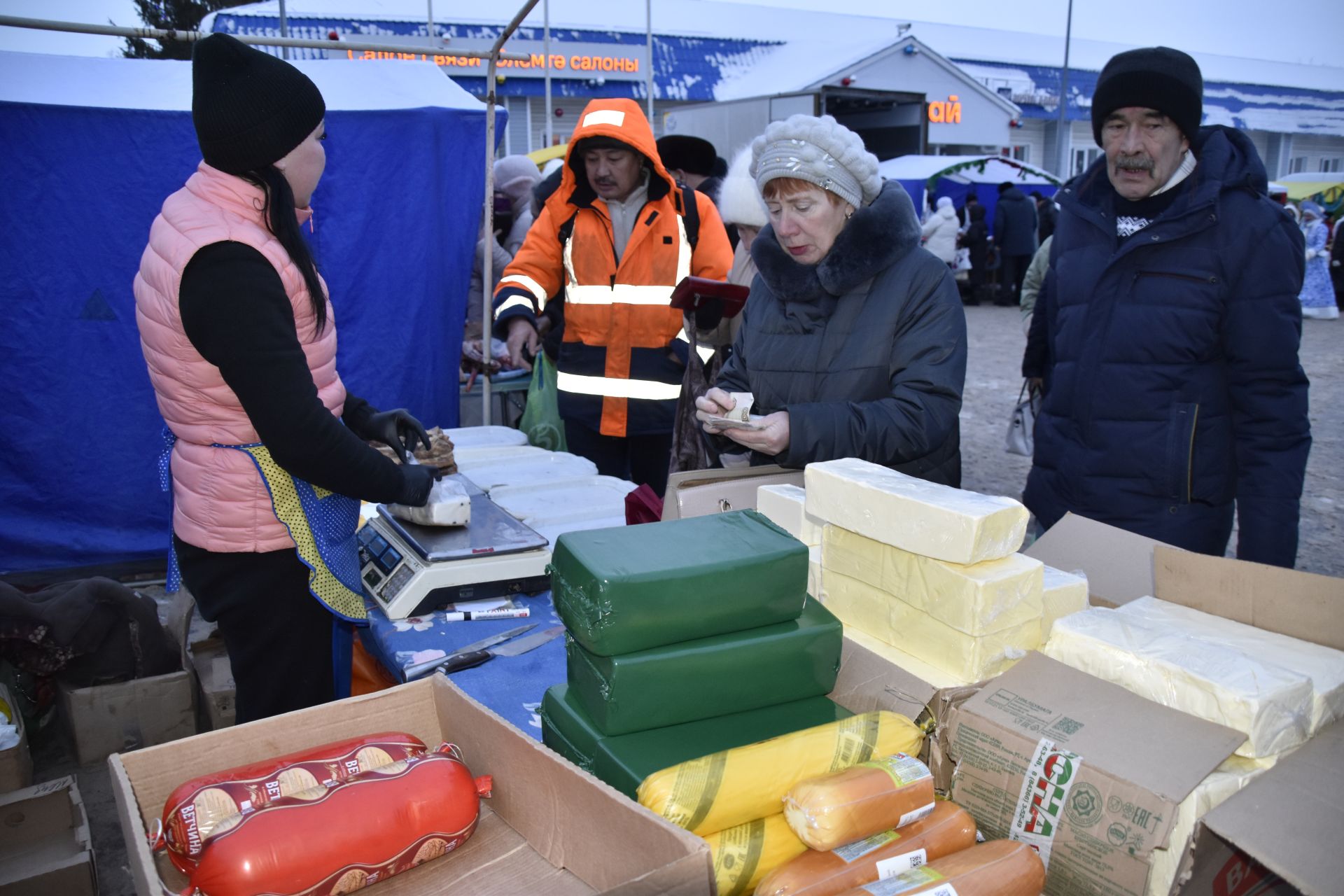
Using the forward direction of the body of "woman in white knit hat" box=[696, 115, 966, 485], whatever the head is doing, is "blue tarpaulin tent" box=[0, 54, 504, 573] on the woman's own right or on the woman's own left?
on the woman's own right

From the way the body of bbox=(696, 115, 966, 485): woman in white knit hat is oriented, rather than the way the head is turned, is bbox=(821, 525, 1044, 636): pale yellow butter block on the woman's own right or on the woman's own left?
on the woman's own left

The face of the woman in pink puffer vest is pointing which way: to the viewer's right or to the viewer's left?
to the viewer's right

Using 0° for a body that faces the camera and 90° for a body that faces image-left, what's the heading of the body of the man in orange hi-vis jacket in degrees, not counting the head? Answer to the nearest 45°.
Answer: approximately 0°

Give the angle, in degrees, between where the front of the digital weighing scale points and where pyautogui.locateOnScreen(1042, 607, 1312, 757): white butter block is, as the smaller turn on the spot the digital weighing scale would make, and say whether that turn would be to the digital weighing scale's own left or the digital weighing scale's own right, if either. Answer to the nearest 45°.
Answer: approximately 135° to the digital weighing scale's own left

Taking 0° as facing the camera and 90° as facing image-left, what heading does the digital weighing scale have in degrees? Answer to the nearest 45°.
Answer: approximately 90°

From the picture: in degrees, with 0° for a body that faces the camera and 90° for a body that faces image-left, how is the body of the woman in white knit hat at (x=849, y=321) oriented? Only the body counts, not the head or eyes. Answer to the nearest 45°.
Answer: approximately 45°

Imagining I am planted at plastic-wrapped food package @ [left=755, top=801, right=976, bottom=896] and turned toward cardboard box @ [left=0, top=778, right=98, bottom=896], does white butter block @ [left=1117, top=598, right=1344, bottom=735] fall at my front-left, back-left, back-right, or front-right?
back-right
